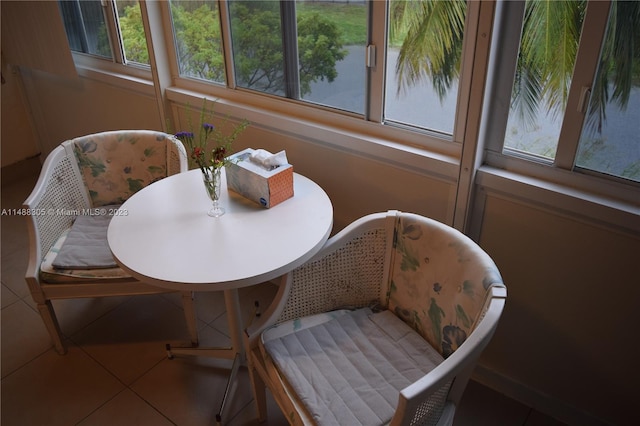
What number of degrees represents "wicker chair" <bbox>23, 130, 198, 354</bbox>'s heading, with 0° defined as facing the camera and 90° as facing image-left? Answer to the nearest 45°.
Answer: approximately 0°

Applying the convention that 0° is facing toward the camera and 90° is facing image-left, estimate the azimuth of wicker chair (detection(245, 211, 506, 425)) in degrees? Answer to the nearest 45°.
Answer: approximately 45°

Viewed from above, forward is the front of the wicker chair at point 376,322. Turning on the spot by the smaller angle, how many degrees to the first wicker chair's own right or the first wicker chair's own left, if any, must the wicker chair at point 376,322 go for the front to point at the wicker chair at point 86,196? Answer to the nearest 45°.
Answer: approximately 90° to the first wicker chair's own right

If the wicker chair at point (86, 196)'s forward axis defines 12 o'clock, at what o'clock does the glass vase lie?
The glass vase is roughly at 11 o'clock from the wicker chair.
